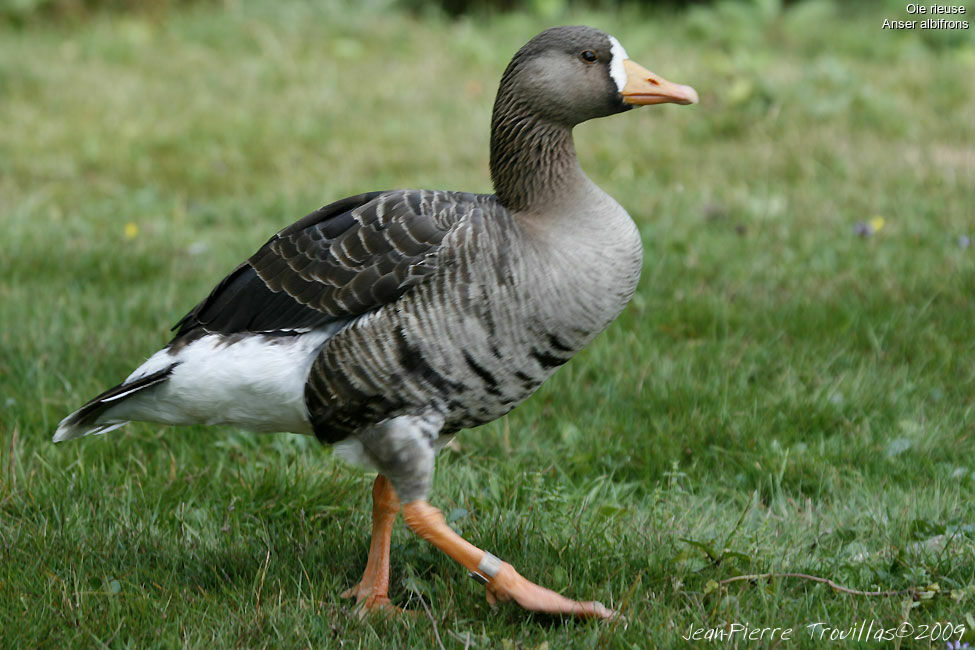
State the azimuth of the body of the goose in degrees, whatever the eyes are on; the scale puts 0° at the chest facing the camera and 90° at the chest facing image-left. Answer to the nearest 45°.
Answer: approximately 270°

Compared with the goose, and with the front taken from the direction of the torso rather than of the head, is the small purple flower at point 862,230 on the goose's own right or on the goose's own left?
on the goose's own left
